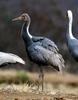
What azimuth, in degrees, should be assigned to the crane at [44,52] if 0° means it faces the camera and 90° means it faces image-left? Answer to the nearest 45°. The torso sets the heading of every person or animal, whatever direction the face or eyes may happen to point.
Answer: approximately 90°
